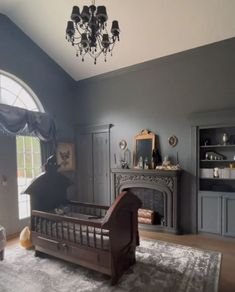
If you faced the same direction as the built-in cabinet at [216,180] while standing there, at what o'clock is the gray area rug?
The gray area rug is roughly at 1 o'clock from the built-in cabinet.

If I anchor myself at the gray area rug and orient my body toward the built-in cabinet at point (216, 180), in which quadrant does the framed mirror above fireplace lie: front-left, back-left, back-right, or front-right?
front-left

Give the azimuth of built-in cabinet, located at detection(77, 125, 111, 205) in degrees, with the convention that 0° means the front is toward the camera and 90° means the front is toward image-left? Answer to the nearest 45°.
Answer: approximately 45°

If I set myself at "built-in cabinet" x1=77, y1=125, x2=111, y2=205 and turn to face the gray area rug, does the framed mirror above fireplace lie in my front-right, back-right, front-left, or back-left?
front-left

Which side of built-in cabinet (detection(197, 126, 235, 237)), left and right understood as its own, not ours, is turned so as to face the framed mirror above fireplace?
right

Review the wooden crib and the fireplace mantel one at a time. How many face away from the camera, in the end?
0

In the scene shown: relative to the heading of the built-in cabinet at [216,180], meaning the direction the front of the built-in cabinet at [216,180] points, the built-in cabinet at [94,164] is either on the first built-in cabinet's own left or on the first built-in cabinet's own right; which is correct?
on the first built-in cabinet's own right

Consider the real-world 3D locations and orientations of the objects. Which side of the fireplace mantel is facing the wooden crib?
front

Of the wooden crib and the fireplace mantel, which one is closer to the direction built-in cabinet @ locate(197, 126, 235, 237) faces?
the wooden crib

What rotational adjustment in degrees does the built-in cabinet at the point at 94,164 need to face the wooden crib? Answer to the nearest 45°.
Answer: approximately 45° to its left

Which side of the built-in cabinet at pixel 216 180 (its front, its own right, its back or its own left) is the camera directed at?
front

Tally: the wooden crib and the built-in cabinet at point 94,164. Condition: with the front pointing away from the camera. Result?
0

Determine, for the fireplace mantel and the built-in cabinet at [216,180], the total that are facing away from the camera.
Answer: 0

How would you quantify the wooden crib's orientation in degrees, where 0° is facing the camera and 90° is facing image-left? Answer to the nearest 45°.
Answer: approximately 45°
